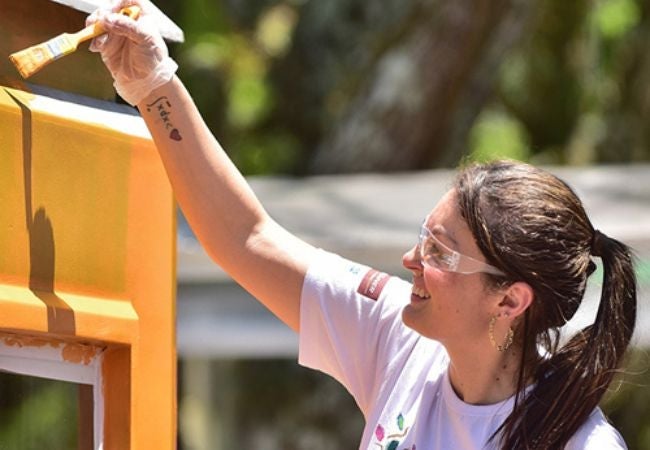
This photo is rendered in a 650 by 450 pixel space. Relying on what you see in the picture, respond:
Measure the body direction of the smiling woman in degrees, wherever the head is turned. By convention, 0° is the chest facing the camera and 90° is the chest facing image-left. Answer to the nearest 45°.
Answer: approximately 45°

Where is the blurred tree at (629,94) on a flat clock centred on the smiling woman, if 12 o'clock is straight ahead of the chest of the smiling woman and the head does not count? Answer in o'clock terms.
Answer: The blurred tree is roughly at 5 o'clock from the smiling woman.

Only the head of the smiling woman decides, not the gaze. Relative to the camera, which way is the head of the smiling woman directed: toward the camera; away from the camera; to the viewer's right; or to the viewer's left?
to the viewer's left

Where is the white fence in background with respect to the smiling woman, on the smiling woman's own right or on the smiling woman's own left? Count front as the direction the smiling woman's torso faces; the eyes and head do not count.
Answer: on the smiling woman's own right

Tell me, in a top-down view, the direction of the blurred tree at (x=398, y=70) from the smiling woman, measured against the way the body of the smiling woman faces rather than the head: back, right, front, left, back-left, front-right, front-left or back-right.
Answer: back-right

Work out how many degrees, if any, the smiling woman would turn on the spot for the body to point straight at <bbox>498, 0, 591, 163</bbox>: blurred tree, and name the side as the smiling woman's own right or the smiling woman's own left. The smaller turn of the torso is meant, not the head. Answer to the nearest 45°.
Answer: approximately 135° to the smiling woman's own right
